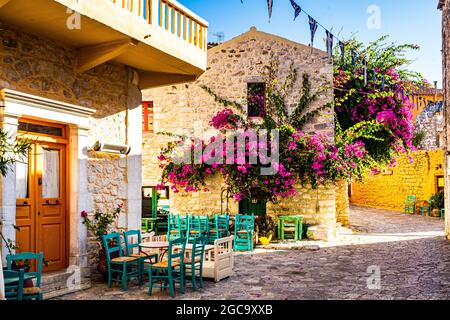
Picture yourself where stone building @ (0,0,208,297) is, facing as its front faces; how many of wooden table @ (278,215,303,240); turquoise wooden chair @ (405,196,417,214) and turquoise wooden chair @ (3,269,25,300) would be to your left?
2

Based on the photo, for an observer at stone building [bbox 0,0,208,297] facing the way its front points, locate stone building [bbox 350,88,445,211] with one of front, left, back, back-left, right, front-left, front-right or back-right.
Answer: left

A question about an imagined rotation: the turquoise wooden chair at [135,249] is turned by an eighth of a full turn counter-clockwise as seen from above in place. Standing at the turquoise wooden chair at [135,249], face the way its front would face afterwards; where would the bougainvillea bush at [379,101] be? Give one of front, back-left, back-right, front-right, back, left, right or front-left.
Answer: front-left

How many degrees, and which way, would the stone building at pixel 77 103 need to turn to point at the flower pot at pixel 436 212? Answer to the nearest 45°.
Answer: approximately 90° to its left

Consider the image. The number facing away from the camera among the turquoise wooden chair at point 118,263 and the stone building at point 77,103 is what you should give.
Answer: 0
